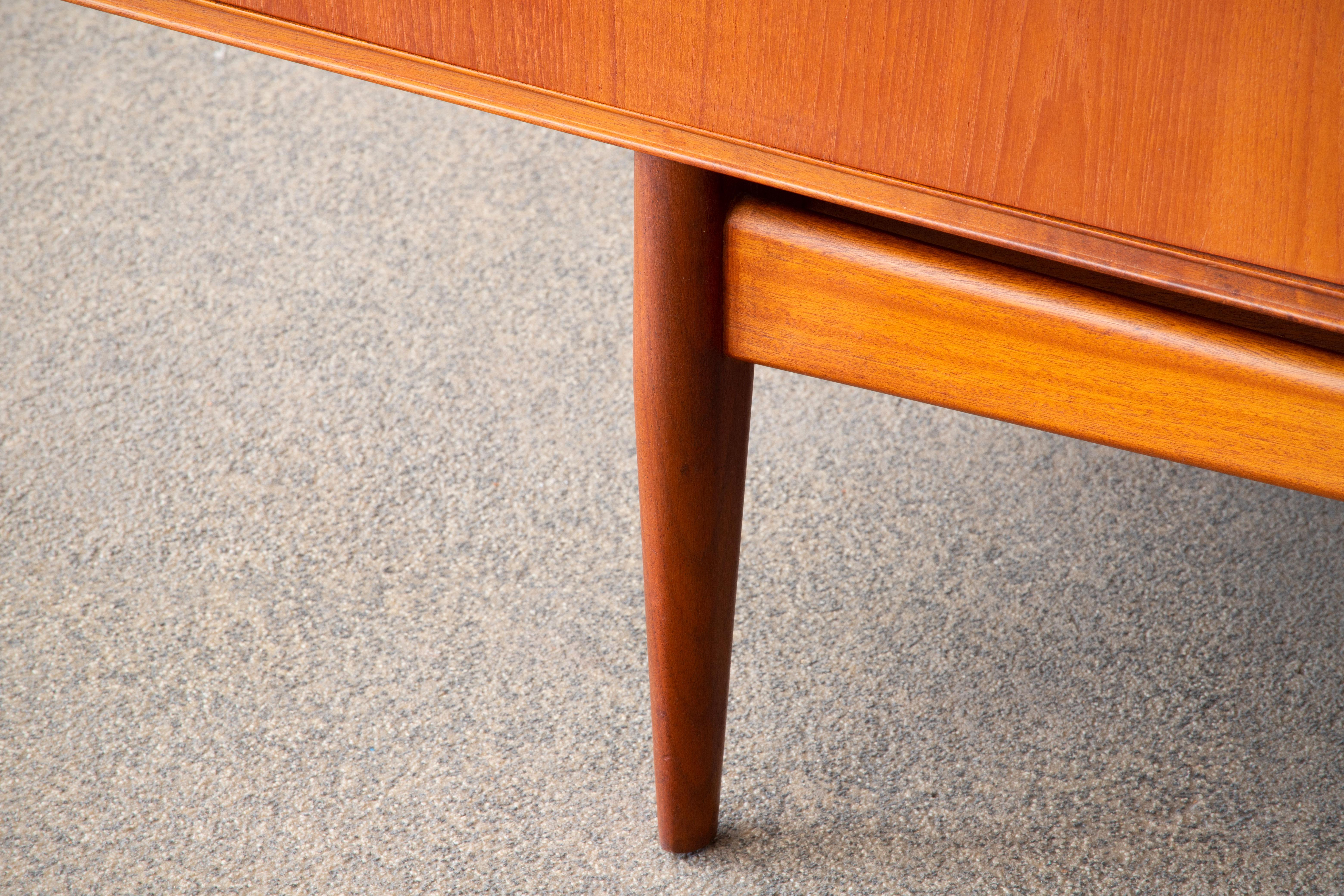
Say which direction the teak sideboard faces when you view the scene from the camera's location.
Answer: facing the viewer and to the left of the viewer
